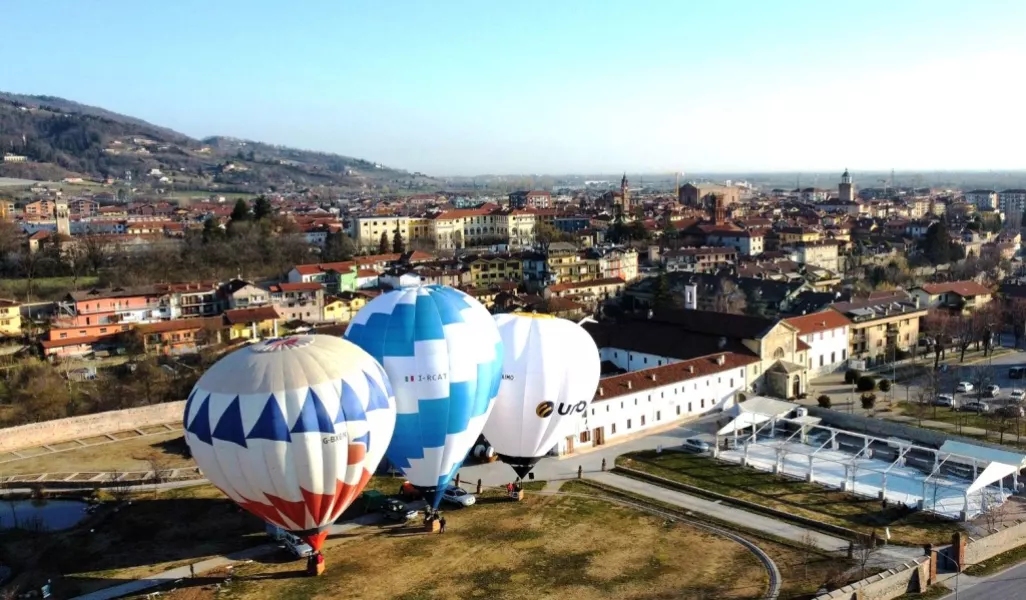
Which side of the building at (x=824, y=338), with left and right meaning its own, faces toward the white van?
right

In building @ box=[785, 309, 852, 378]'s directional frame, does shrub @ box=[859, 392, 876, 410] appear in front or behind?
in front

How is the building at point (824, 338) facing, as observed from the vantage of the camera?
facing the viewer and to the right of the viewer

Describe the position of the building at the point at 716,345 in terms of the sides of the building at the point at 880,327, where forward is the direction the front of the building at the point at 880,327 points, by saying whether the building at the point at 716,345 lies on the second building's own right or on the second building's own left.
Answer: on the second building's own right

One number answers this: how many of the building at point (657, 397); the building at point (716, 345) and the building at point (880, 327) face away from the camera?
0

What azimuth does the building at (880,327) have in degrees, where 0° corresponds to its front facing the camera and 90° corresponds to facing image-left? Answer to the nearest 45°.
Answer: approximately 315°

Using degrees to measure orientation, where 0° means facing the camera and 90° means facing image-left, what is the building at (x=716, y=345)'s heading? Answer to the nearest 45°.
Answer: approximately 315°

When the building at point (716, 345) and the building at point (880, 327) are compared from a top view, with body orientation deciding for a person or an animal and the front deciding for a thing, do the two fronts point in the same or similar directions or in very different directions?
same or similar directions

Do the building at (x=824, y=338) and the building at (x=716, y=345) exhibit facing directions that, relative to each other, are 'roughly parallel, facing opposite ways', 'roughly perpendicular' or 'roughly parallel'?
roughly parallel

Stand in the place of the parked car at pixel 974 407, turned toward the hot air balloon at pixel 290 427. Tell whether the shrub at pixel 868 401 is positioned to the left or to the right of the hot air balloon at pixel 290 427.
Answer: right

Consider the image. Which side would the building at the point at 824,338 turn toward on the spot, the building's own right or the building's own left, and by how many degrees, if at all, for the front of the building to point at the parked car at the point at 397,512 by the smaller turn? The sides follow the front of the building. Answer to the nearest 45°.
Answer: approximately 90° to the building's own right

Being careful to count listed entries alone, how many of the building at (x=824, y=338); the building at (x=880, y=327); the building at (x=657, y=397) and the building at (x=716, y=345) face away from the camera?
0

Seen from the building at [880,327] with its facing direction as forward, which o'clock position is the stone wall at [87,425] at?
The stone wall is roughly at 3 o'clock from the building.

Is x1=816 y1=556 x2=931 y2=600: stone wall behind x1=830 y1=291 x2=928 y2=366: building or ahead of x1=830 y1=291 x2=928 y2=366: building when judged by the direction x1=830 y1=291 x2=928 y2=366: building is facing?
ahead

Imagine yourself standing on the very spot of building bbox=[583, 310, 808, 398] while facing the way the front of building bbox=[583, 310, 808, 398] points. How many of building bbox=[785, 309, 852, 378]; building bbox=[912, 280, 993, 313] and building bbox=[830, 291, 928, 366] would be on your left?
3

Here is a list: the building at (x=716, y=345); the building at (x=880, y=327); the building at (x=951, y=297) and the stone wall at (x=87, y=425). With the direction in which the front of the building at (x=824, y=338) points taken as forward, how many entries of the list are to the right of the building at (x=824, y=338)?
2
